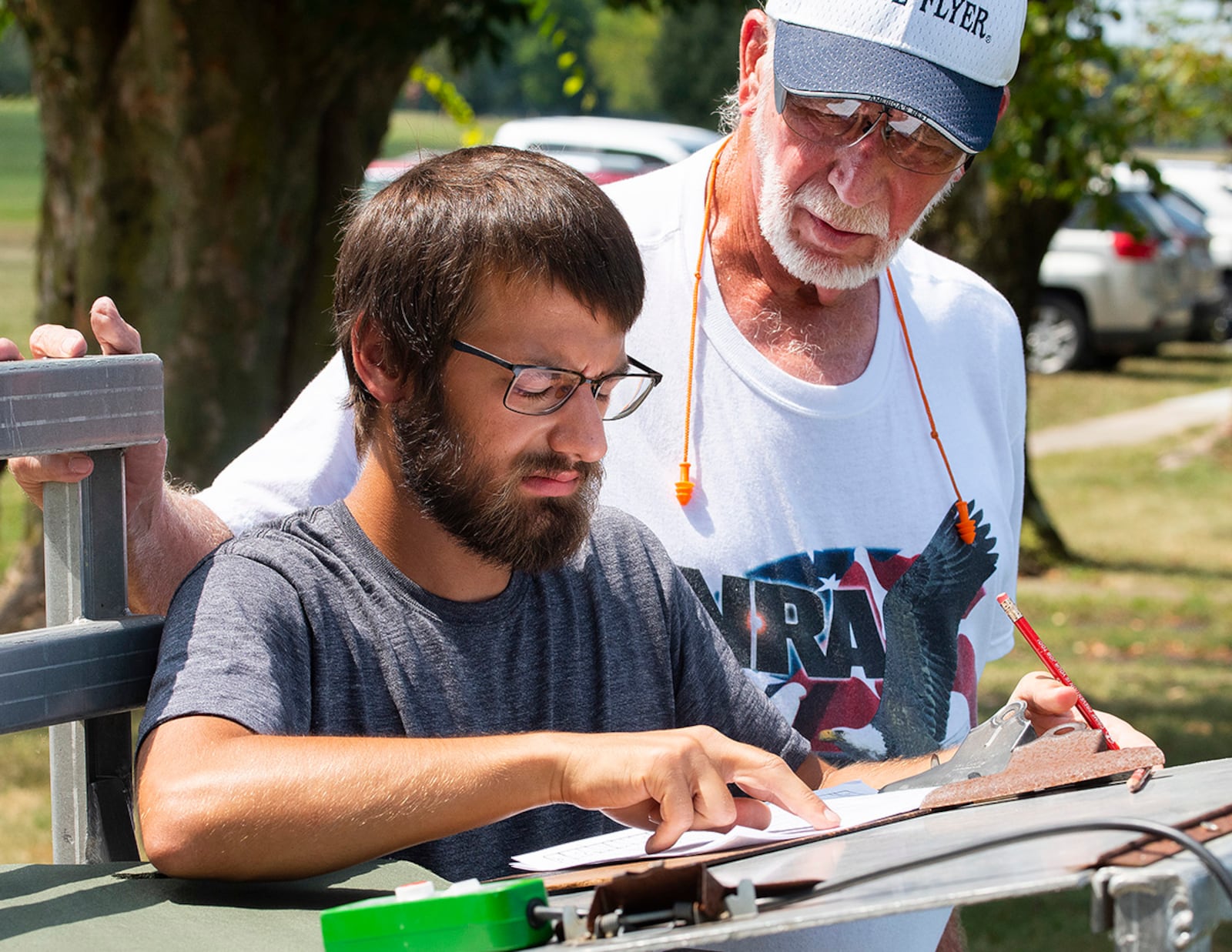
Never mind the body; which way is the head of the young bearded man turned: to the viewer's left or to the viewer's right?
to the viewer's right

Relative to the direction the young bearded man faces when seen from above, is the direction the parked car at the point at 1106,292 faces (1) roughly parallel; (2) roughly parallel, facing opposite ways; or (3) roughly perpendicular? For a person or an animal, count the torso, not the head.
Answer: roughly parallel, facing opposite ways

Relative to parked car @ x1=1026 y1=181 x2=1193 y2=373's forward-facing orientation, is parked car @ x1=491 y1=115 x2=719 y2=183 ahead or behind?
ahead

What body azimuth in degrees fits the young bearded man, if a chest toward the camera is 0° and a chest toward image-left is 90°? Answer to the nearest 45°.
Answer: approximately 315°

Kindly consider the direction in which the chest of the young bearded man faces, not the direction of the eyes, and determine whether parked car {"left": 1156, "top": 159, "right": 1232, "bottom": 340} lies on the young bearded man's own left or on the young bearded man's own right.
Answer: on the young bearded man's own left

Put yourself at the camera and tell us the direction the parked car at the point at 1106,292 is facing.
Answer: facing away from the viewer and to the left of the viewer

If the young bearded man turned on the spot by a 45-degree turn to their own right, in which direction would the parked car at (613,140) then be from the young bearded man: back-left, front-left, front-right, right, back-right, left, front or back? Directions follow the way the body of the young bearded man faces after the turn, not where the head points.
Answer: back

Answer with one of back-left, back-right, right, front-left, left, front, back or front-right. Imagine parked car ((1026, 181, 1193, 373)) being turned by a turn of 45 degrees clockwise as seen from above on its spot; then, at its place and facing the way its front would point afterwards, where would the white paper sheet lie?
back
